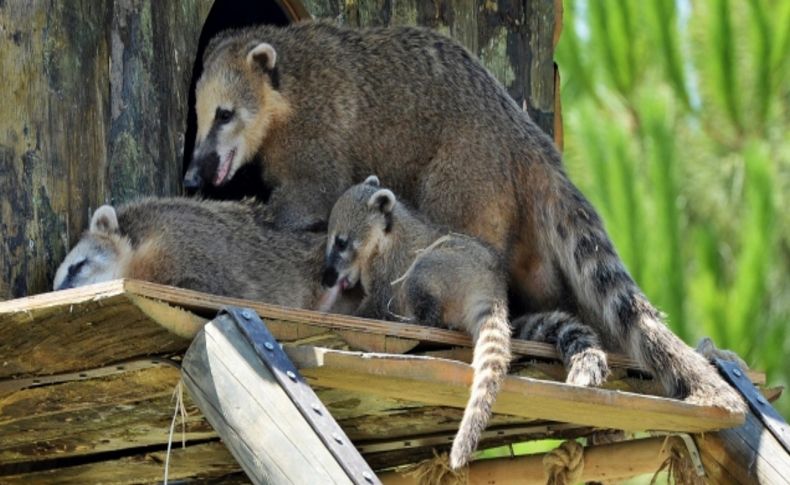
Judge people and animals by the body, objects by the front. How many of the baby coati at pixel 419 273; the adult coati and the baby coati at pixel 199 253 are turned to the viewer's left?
3

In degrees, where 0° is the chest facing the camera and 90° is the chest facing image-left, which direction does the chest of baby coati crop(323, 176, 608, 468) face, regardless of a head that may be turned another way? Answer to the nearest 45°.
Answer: approximately 90°

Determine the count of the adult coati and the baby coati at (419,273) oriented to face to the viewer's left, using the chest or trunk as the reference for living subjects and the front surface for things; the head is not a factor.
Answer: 2

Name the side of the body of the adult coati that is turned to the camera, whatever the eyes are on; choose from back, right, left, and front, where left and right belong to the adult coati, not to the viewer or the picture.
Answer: left

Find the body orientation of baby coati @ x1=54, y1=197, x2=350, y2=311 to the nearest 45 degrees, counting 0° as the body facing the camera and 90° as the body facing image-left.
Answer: approximately 90°
